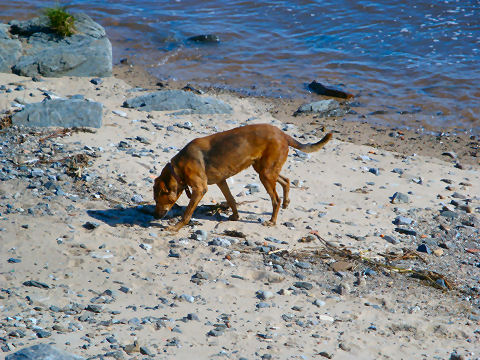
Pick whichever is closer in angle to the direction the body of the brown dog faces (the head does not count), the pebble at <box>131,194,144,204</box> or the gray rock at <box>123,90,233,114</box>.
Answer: the pebble

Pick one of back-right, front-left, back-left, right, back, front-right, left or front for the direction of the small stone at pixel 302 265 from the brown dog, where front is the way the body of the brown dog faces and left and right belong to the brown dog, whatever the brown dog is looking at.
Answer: back-left

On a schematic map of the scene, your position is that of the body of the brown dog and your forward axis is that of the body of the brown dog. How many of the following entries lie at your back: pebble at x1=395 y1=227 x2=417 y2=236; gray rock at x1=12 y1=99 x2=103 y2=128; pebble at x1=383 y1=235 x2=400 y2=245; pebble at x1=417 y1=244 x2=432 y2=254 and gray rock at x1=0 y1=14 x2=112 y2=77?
3

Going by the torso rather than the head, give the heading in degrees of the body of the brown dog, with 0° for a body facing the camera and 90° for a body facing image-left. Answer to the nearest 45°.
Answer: approximately 90°

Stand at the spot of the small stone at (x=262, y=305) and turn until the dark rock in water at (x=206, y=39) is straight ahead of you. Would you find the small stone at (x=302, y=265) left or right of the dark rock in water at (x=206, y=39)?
right

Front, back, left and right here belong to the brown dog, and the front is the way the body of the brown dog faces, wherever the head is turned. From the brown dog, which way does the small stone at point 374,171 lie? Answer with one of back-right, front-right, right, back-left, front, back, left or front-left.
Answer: back-right

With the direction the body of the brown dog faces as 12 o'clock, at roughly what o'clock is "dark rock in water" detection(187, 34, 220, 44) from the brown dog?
The dark rock in water is roughly at 3 o'clock from the brown dog.

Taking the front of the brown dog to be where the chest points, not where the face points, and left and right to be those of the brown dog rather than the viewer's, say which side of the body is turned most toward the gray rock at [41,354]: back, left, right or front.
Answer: left

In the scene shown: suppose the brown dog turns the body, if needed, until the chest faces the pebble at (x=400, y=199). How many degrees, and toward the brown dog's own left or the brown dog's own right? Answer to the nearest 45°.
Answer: approximately 180°

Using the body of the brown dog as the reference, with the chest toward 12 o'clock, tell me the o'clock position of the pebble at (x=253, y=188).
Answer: The pebble is roughly at 4 o'clock from the brown dog.

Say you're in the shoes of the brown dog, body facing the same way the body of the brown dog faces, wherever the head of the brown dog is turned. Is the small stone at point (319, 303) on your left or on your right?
on your left

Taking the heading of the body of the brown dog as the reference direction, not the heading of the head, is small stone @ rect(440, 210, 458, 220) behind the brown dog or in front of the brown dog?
behind

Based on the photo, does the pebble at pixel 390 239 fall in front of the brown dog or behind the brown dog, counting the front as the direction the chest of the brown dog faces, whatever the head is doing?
behind

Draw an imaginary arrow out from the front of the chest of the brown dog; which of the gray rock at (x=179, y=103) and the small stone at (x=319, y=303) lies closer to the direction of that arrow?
the gray rock

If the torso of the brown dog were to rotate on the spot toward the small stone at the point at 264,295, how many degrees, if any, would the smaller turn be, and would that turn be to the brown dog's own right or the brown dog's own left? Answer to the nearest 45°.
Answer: approximately 90° to the brown dog's own left

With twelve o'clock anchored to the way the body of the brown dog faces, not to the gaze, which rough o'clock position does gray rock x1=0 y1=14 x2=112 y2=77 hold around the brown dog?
The gray rock is roughly at 2 o'clock from the brown dog.
